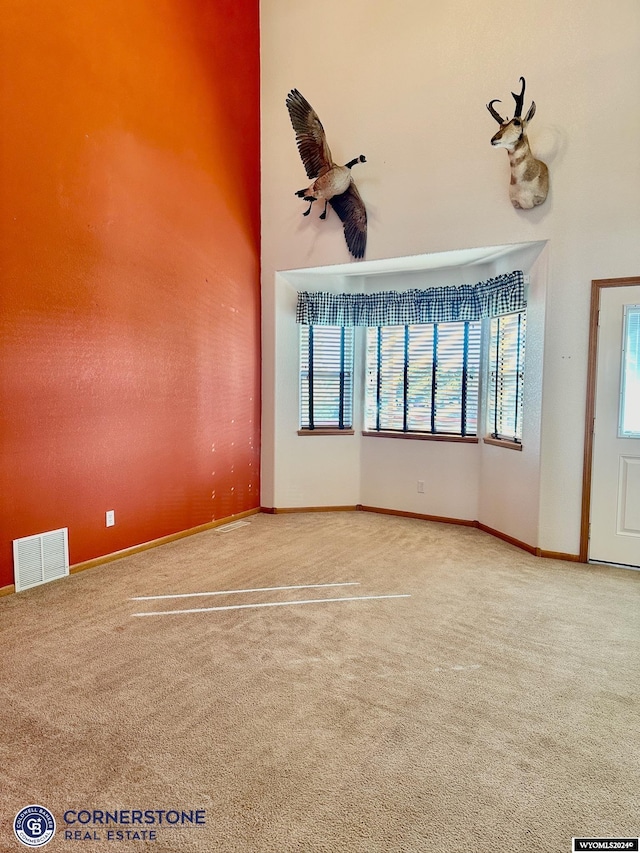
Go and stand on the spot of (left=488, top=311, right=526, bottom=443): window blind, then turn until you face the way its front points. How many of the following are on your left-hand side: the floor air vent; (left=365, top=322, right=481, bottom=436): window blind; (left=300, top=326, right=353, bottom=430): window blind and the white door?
1

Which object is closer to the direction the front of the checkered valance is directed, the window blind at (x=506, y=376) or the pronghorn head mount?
the pronghorn head mount

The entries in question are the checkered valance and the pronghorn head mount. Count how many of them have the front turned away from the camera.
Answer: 0

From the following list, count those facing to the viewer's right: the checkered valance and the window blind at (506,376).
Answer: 0

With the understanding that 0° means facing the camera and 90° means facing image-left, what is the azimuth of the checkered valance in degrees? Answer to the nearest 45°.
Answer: approximately 0°

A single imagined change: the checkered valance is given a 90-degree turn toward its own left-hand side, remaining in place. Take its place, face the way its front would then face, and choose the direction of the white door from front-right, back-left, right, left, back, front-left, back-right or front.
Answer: front-right

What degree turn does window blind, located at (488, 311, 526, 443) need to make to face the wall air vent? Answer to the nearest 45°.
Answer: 0° — it already faces it

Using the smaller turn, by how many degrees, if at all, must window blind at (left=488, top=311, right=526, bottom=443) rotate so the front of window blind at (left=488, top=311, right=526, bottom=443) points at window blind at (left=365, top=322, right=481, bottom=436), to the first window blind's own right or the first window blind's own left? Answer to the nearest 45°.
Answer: approximately 90° to the first window blind's own right

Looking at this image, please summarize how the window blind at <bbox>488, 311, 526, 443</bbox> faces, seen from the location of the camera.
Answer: facing the viewer and to the left of the viewer

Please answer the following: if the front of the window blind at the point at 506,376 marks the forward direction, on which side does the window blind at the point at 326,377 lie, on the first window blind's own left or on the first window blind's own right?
on the first window blind's own right

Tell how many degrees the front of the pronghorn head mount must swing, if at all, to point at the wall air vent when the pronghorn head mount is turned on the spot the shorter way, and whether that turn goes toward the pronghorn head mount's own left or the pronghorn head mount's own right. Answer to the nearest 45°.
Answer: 0° — it already faces it
